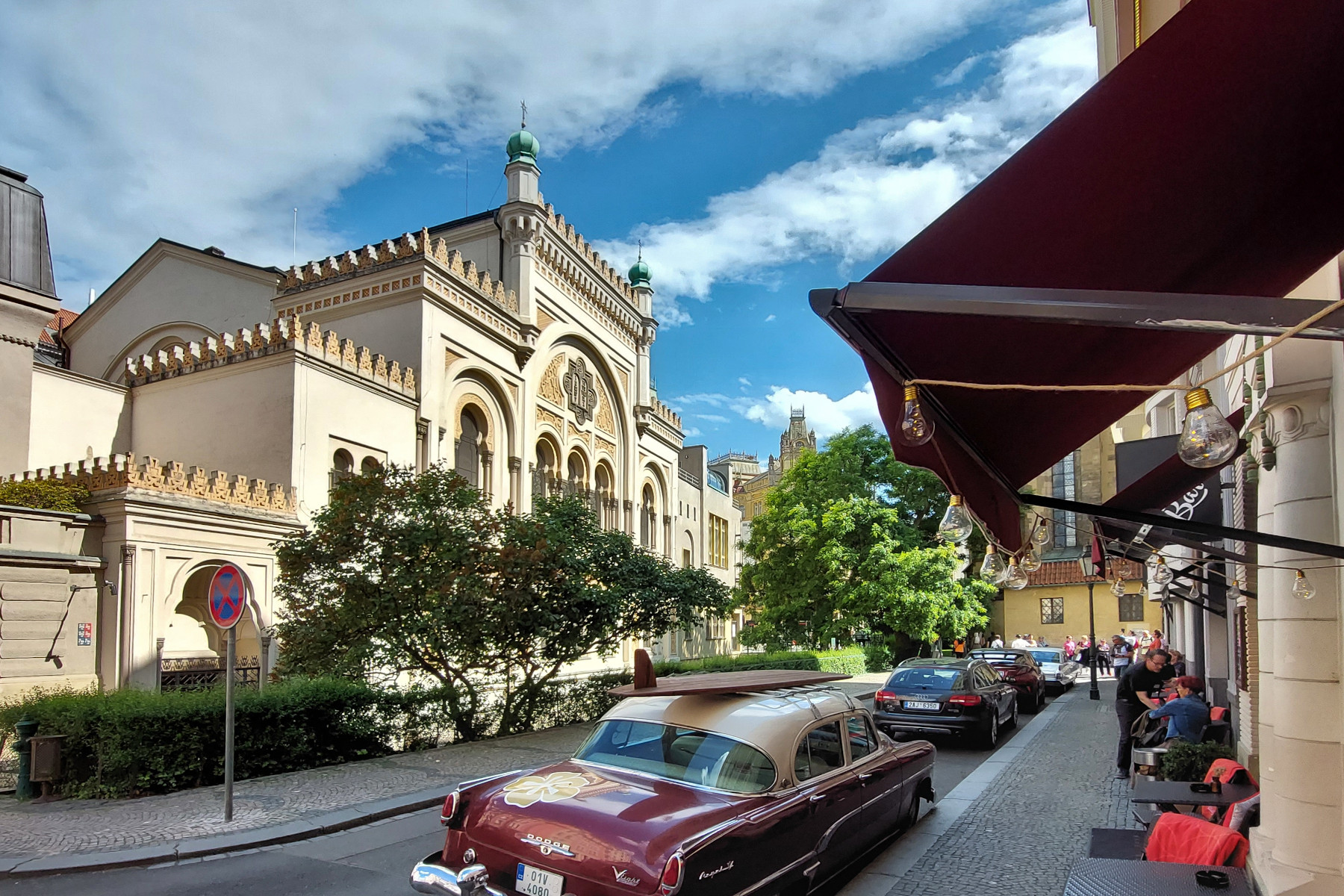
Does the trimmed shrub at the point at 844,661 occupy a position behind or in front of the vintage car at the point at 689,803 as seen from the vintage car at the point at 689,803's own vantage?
in front

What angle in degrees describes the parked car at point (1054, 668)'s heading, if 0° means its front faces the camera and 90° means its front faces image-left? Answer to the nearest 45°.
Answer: approximately 225°

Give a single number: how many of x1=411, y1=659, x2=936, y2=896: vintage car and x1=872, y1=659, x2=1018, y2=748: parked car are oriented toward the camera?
0

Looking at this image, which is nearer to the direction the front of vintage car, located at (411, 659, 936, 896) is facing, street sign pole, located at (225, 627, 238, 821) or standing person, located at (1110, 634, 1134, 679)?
the standing person

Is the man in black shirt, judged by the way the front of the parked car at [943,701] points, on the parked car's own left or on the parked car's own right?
on the parked car's own right

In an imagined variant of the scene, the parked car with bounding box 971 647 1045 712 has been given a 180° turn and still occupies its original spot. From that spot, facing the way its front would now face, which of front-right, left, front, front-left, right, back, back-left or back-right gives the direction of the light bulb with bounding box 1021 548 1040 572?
front-left

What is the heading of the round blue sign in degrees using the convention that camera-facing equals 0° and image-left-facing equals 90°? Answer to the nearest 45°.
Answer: approximately 45°

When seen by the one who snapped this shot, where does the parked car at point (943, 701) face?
facing away from the viewer and to the right of the viewer
